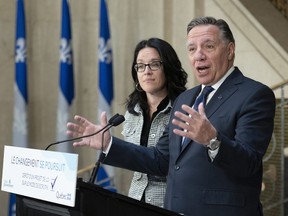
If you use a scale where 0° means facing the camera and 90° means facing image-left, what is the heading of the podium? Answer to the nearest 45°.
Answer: approximately 45°

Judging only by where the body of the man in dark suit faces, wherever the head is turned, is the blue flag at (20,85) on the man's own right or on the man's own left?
on the man's own right

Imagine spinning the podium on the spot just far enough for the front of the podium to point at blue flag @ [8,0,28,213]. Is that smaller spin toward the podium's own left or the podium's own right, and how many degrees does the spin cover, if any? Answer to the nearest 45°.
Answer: approximately 135° to the podium's own right

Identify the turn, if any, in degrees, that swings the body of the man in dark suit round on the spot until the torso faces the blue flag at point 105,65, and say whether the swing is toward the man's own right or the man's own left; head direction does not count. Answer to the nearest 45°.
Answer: approximately 135° to the man's own right

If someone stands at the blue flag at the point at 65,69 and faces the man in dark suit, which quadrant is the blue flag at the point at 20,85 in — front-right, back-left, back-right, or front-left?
back-right

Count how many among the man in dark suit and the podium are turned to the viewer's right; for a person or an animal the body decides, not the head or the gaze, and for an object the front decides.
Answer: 0

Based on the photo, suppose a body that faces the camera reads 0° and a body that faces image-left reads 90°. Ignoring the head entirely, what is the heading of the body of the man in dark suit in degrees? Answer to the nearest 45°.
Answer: approximately 45°
